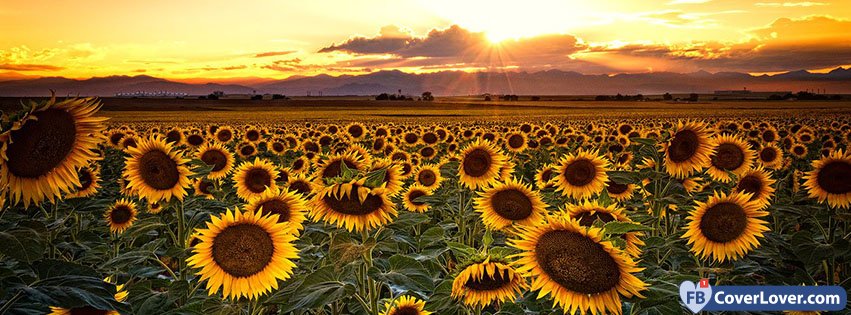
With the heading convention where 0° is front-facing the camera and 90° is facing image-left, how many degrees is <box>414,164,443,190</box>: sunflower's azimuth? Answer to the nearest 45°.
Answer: approximately 0°

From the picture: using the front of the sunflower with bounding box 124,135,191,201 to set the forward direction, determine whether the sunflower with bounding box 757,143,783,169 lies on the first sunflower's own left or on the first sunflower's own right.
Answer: on the first sunflower's own left

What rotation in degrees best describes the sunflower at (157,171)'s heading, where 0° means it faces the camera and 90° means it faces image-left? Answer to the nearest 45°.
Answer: approximately 0°

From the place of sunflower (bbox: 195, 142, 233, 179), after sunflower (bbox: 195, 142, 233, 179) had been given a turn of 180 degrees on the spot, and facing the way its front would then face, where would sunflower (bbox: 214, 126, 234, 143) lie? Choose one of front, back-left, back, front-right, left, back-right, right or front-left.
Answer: front

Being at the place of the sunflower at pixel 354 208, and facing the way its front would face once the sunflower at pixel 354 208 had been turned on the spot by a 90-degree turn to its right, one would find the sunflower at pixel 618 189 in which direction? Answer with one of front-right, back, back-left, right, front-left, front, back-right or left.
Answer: back-right
